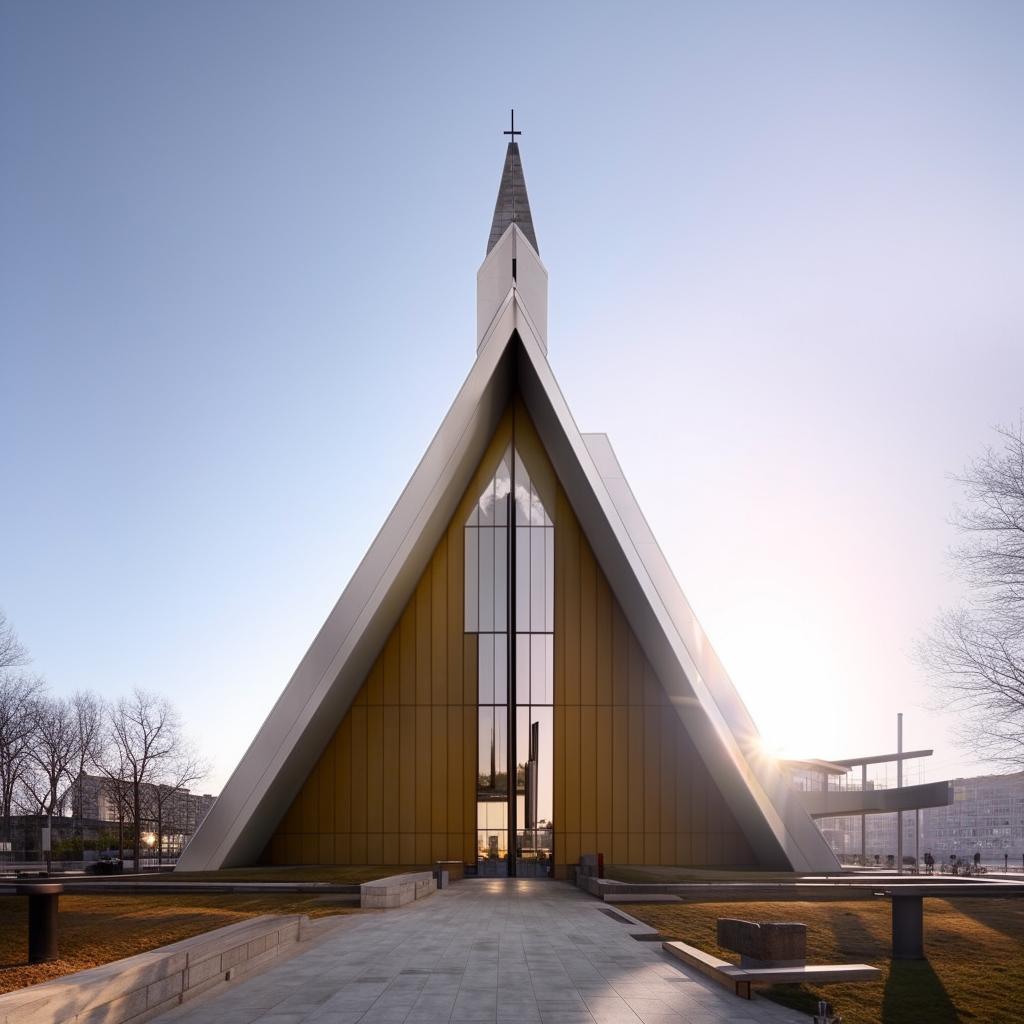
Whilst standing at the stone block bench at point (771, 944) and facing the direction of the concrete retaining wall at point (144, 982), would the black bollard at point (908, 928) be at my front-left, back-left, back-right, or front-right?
back-right

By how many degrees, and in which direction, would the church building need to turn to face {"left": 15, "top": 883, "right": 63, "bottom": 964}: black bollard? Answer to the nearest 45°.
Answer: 0° — it already faces it

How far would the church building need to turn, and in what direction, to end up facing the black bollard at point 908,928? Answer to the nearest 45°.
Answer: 0° — it already faces it

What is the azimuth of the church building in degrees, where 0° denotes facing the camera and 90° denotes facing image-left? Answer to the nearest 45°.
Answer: approximately 0°

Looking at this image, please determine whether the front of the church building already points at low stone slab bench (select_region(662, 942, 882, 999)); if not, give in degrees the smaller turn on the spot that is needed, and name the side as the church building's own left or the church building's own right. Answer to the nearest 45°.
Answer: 0° — it already faces it

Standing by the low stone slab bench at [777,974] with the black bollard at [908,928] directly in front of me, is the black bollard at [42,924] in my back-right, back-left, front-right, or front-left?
back-left
